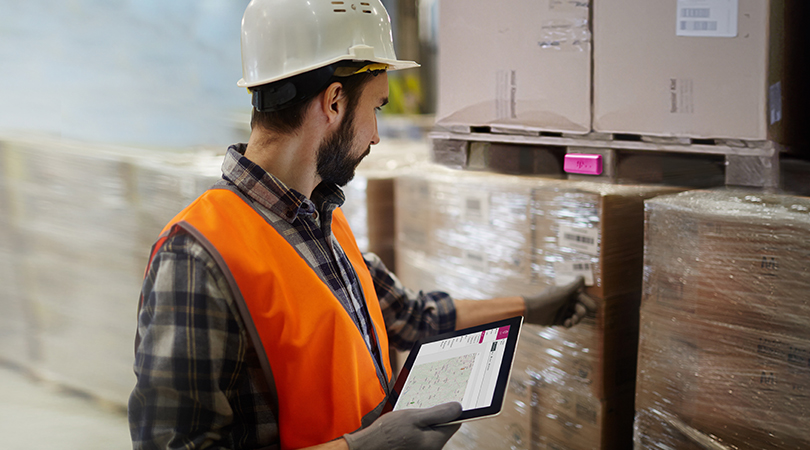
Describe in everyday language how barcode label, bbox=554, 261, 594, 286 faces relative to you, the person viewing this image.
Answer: facing the viewer

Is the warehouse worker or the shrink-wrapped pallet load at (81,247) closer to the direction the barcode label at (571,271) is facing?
the warehouse worker

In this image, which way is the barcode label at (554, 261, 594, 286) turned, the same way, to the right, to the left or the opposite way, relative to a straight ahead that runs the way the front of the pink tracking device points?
the same way

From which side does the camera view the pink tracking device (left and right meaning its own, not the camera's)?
front

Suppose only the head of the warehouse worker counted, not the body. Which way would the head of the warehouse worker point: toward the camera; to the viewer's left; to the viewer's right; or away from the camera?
to the viewer's right

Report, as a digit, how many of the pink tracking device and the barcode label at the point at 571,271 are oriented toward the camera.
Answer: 2
